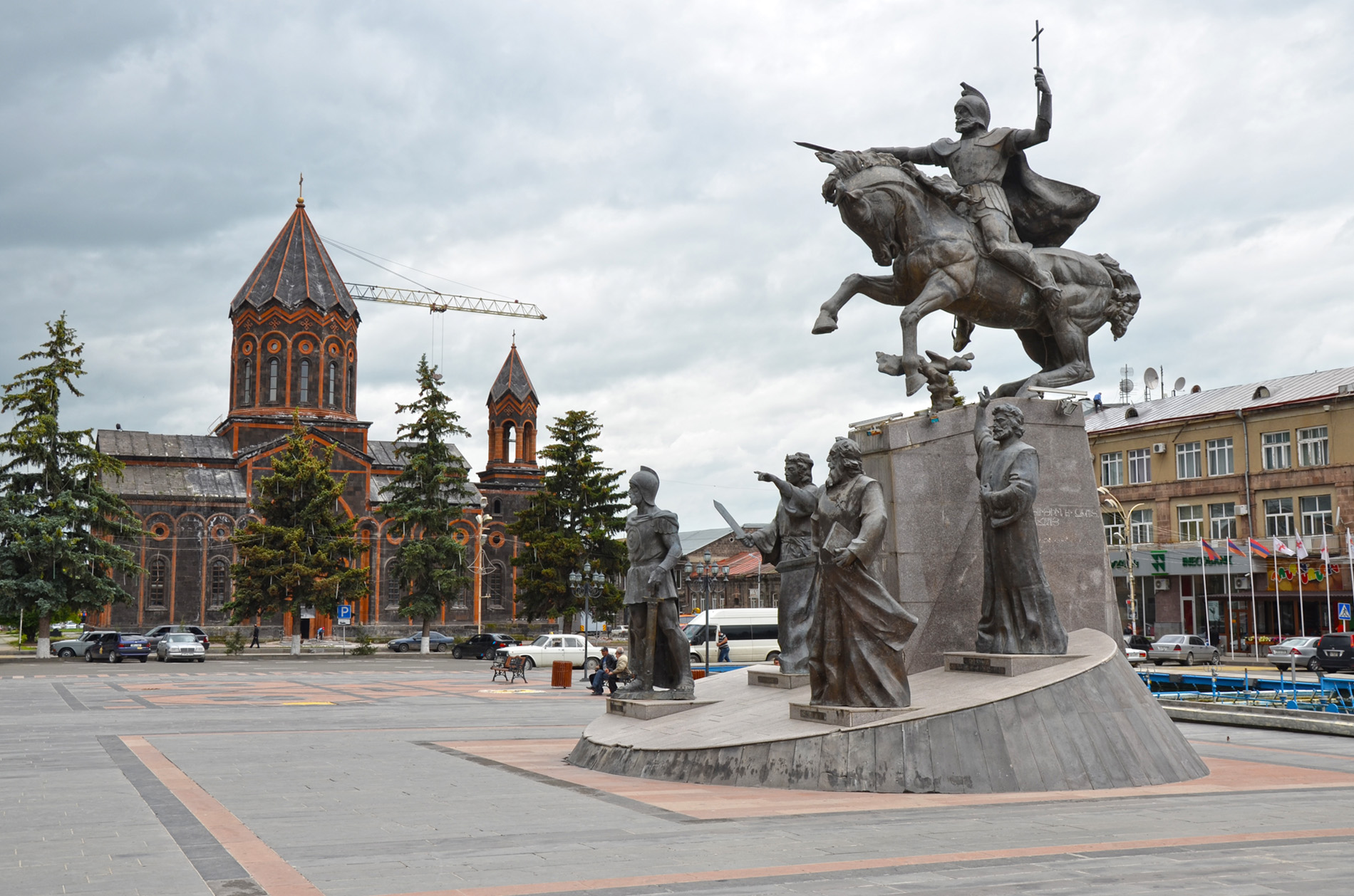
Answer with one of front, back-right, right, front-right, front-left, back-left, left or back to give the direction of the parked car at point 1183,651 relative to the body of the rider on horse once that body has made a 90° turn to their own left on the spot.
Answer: back-left

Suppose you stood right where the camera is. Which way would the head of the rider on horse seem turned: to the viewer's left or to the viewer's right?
to the viewer's left

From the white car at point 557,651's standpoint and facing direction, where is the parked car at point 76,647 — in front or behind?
in front

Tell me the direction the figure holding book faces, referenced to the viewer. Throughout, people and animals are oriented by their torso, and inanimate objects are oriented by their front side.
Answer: facing the viewer and to the left of the viewer

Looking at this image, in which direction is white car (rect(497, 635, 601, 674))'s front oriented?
to the viewer's left

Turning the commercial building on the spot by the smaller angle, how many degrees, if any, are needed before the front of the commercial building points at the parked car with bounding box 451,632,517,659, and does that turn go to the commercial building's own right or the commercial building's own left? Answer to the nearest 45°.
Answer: approximately 45° to the commercial building's own right

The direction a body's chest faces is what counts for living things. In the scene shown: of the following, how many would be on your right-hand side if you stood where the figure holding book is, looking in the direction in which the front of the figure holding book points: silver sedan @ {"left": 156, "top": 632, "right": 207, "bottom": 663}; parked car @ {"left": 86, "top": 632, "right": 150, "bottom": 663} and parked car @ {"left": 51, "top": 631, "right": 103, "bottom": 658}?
3

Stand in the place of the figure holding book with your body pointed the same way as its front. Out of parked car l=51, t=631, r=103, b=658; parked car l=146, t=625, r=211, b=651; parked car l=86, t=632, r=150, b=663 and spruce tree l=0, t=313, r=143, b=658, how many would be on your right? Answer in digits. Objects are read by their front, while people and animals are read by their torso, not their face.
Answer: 4

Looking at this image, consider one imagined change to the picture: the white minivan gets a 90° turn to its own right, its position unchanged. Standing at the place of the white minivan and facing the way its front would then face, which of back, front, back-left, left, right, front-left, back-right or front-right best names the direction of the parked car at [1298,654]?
right

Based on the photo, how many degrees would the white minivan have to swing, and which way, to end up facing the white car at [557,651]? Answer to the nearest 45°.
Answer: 0° — it already faces it

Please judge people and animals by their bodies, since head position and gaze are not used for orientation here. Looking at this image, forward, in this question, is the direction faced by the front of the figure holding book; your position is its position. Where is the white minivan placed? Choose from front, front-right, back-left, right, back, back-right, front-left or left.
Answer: back-right

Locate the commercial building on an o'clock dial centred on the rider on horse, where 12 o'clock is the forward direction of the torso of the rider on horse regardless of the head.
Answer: The commercial building is roughly at 5 o'clock from the rider on horse.

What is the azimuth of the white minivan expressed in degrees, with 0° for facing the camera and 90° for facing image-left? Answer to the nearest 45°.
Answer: approximately 90°

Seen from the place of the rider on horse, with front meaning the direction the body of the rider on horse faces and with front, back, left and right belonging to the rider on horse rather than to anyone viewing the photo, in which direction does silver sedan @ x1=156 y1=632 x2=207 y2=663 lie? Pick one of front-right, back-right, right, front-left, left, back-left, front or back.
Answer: right

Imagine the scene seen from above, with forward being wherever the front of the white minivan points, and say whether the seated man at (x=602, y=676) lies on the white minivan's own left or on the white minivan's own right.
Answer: on the white minivan's own left

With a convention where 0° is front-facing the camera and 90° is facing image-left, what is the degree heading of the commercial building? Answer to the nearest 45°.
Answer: approximately 45°
